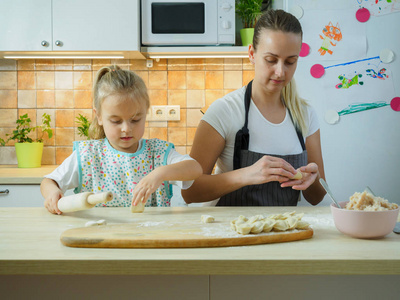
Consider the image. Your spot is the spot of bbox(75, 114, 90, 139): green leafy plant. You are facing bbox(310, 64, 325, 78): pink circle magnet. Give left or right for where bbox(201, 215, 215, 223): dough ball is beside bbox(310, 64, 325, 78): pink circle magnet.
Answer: right

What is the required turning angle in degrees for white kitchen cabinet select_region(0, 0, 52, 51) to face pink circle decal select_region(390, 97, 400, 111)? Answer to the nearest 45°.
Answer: approximately 45° to its left

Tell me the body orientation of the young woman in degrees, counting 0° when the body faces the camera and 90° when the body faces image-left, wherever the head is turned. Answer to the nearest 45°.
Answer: approximately 315°

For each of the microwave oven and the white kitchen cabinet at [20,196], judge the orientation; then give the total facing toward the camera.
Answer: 2

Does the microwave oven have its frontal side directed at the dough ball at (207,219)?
yes

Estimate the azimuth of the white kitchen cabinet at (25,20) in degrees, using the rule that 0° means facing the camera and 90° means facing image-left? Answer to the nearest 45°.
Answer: approximately 0°

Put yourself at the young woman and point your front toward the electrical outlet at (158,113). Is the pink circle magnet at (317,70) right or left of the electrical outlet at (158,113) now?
right
